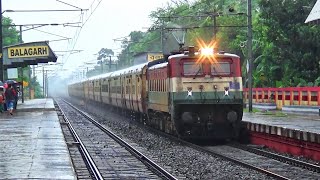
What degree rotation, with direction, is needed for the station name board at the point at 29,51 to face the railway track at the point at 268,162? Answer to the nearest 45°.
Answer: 0° — it already faces it

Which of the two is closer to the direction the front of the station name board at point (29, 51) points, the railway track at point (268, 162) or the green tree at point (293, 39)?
the railway track

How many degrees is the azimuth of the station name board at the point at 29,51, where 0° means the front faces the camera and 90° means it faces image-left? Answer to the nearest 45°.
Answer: approximately 0°

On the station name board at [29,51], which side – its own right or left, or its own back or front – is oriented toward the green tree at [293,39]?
left

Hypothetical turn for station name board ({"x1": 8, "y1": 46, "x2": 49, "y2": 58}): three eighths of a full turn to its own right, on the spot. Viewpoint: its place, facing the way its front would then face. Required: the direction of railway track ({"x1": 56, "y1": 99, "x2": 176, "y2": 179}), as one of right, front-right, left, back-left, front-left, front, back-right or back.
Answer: back-left
